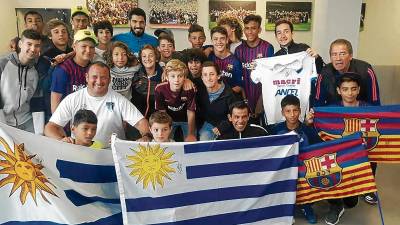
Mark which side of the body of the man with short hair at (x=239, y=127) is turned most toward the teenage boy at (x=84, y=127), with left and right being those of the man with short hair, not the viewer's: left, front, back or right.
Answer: right

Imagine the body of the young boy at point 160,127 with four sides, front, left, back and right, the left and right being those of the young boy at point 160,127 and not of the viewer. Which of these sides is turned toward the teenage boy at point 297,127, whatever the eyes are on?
left

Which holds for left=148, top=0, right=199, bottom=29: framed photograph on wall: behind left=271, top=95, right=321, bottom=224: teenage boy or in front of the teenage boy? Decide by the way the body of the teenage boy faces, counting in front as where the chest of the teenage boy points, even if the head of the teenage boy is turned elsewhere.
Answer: behind

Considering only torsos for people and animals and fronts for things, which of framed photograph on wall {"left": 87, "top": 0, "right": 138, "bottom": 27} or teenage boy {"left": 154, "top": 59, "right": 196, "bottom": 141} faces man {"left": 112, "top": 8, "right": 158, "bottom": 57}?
the framed photograph on wall

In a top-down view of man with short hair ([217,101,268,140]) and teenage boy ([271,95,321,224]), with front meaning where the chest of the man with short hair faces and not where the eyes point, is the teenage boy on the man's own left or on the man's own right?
on the man's own left

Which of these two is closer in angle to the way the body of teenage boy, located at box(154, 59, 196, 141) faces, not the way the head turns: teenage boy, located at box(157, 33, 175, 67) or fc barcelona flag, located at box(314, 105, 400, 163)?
the fc barcelona flag

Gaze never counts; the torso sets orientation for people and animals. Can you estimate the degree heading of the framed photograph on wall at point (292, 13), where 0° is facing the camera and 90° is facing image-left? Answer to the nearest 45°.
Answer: approximately 0°

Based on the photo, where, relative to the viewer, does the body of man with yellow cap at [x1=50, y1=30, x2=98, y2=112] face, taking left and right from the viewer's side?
facing the viewer and to the right of the viewer

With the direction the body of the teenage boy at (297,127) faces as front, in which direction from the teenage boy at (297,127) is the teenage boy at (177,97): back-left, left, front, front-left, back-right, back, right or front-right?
right
